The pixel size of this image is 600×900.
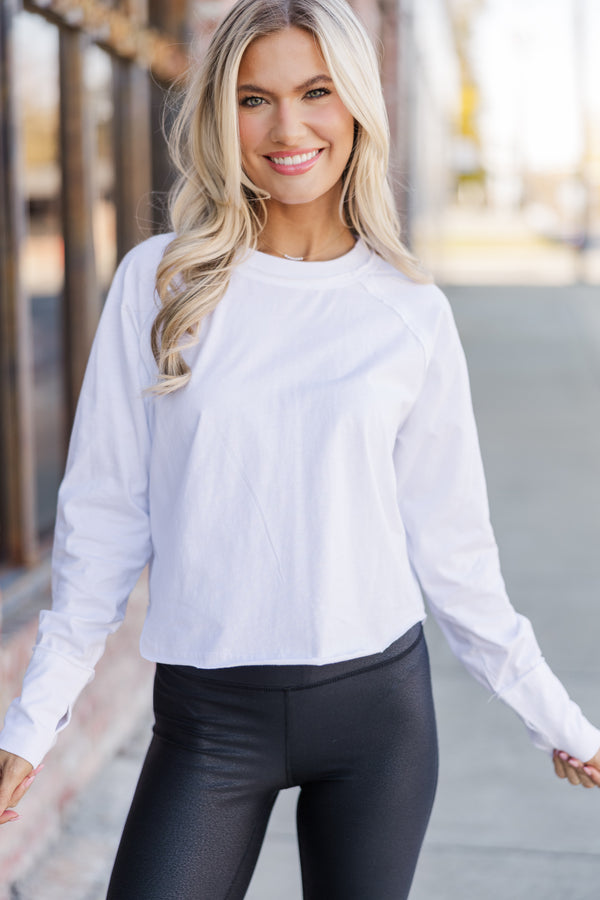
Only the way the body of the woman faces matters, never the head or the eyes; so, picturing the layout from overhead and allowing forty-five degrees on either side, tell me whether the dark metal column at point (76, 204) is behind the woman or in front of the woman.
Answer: behind

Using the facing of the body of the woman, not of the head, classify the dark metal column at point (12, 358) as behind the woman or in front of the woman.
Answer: behind

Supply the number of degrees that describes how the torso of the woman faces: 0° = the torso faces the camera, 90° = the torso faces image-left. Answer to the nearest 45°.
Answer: approximately 0°
